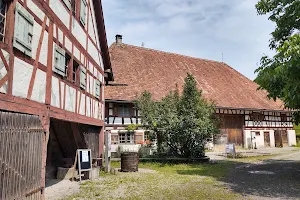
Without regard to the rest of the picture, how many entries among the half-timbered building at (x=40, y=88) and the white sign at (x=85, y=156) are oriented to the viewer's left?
0

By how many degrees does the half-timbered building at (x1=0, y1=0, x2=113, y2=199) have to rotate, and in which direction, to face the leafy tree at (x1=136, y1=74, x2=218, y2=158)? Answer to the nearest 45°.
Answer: approximately 90° to its left

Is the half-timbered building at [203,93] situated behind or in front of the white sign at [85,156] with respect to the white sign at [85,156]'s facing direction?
behind

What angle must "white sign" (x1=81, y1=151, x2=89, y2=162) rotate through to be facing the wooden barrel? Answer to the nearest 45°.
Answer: approximately 135° to its left

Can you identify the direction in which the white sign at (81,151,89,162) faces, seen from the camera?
facing the viewer
